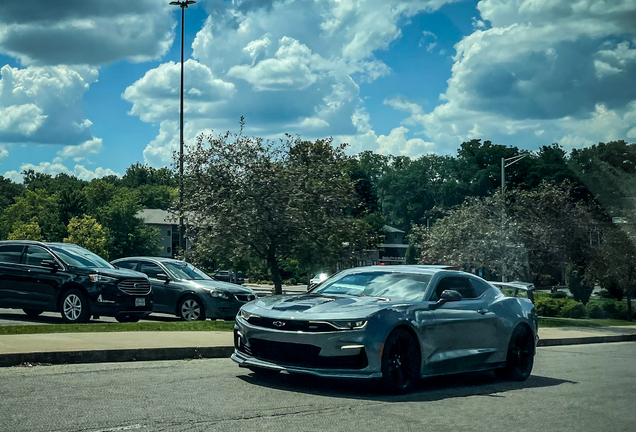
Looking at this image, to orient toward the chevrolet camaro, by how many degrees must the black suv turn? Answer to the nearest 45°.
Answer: approximately 45° to its right

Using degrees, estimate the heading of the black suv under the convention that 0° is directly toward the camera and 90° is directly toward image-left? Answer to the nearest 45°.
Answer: approximately 315°

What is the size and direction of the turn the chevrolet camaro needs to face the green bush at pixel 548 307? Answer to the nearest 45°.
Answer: approximately 135° to its right

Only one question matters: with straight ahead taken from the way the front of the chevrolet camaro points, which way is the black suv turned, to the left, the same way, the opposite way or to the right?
to the left

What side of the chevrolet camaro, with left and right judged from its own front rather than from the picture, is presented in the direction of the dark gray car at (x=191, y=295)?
right

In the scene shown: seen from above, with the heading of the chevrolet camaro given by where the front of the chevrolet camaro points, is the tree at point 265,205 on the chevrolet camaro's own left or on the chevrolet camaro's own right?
on the chevrolet camaro's own right

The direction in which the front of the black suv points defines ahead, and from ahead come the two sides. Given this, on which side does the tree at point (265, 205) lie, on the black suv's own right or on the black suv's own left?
on the black suv's own left
